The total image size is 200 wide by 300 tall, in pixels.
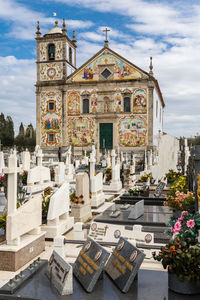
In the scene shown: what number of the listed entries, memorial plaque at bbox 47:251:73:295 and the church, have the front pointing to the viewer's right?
0

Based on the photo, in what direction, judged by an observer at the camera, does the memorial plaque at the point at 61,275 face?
facing the viewer and to the left of the viewer

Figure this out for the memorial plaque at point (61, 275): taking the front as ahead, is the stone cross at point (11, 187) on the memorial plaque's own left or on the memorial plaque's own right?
on the memorial plaque's own right

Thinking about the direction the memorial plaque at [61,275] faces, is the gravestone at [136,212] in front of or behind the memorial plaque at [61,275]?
behind

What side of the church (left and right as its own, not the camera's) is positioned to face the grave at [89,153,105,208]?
front

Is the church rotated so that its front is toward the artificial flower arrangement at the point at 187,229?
yes

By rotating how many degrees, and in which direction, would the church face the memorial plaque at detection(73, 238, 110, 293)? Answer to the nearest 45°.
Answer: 0° — it already faces it

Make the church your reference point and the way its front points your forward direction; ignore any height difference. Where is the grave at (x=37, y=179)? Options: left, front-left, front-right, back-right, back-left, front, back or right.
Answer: front

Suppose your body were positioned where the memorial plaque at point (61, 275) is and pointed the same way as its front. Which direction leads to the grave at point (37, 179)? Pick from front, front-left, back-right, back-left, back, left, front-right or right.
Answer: back-right

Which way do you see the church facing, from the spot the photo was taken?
facing the viewer

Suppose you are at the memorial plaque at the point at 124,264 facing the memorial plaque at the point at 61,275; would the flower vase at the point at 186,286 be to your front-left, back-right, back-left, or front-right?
back-left

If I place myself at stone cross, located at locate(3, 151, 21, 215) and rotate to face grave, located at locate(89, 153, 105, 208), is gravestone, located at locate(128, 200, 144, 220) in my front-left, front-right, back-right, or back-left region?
front-right

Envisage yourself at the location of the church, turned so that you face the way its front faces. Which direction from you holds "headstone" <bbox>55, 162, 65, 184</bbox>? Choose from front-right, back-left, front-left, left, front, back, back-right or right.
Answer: front

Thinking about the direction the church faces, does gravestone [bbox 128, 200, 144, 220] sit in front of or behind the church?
in front

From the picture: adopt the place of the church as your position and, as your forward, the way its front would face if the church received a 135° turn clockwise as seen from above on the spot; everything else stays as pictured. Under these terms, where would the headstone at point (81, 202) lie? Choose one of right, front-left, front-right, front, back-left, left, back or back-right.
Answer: back-left
